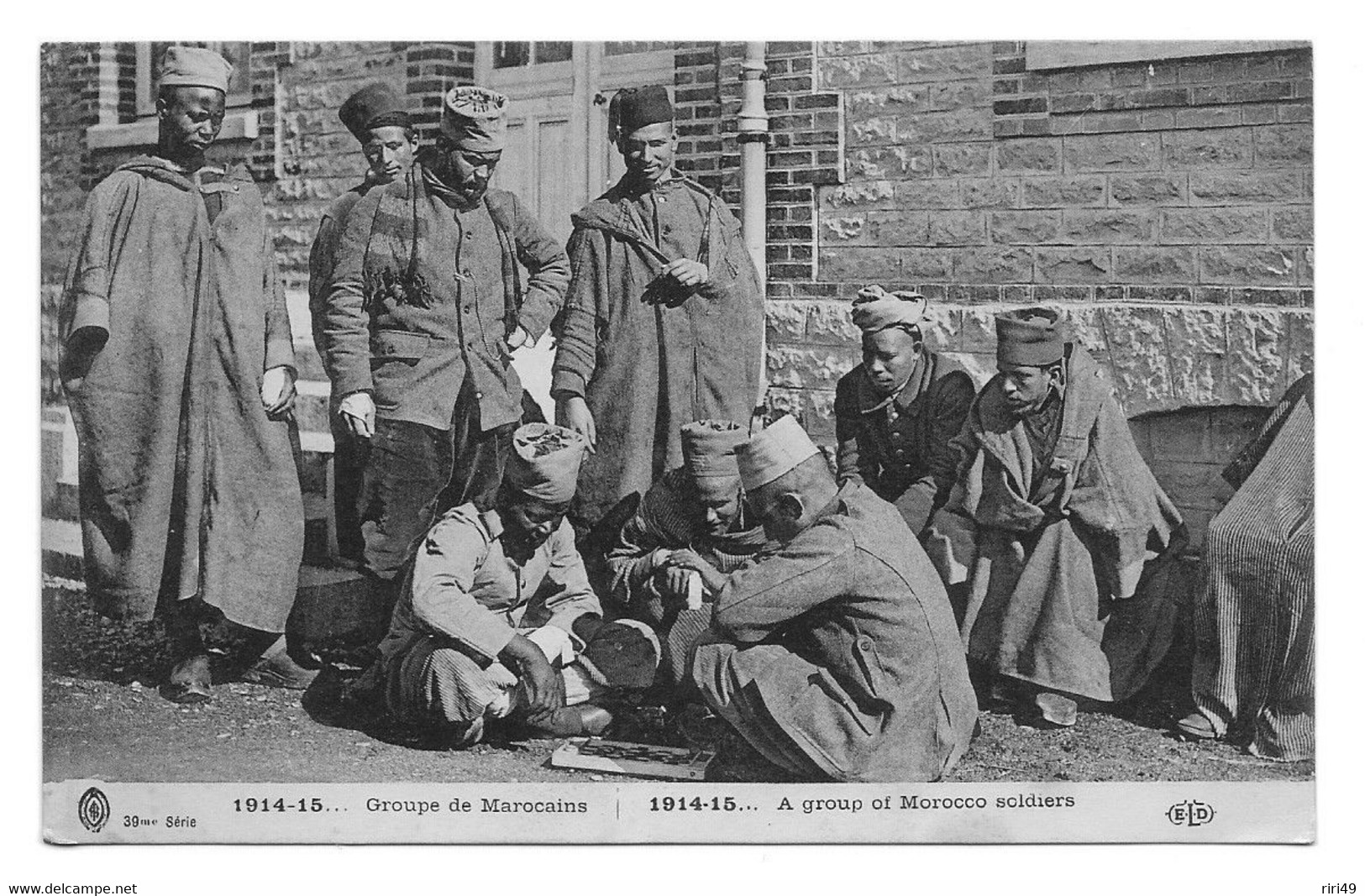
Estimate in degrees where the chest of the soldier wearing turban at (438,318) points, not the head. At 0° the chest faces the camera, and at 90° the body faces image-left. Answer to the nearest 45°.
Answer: approximately 315°

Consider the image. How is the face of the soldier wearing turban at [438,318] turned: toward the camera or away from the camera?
toward the camera
